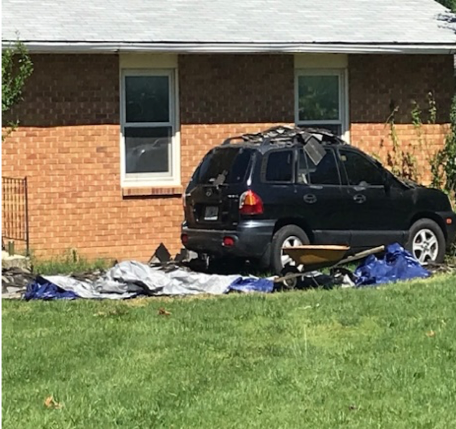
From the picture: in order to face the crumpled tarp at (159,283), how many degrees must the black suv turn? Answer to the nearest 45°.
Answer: approximately 180°

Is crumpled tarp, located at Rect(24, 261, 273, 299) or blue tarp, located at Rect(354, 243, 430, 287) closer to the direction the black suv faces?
the blue tarp

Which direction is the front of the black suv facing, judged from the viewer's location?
facing away from the viewer and to the right of the viewer

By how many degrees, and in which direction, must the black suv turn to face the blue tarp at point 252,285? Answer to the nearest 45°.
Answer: approximately 135° to its right
